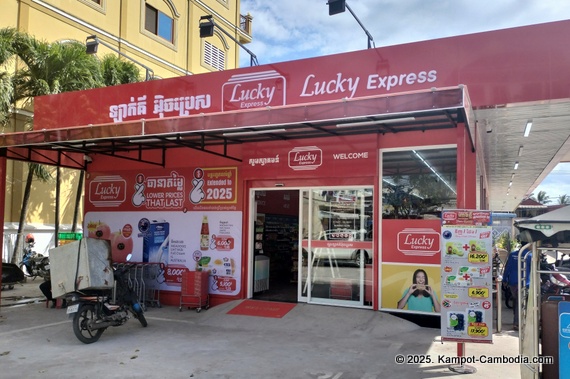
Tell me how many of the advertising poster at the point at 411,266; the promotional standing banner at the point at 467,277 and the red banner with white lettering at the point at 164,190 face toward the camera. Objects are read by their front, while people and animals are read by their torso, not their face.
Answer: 3

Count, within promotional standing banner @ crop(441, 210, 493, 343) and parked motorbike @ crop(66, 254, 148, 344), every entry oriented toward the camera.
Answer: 1

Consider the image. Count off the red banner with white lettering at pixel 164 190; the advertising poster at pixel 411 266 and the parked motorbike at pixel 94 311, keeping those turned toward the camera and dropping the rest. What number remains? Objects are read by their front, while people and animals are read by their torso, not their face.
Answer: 2

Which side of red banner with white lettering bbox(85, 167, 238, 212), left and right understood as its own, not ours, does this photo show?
front

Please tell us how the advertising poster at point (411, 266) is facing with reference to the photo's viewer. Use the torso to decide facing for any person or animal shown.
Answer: facing the viewer

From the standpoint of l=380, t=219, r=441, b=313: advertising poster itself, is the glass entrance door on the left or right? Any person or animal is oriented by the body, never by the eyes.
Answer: on its right

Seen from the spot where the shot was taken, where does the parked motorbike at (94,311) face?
facing away from the viewer and to the right of the viewer

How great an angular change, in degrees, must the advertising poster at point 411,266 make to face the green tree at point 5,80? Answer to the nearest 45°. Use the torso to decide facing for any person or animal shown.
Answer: approximately 90° to its right

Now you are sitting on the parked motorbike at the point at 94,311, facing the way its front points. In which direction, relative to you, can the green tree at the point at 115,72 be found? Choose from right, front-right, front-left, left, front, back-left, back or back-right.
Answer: front-left

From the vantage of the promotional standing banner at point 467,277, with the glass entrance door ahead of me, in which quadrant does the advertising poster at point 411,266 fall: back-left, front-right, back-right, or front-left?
front-right

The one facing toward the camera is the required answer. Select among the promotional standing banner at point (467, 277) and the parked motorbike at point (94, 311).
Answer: the promotional standing banner

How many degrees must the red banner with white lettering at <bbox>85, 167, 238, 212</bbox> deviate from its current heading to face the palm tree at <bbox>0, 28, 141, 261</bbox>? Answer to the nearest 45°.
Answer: approximately 135° to its right

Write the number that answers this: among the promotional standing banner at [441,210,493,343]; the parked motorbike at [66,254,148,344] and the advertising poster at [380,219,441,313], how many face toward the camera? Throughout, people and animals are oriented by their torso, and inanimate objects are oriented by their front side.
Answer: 2
